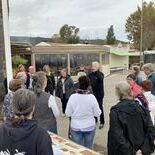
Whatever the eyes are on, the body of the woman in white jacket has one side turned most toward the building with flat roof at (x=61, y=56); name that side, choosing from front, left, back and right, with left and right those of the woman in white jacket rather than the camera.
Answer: front

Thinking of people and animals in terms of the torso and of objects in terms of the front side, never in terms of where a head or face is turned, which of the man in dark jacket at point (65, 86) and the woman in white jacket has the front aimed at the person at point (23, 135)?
the man in dark jacket

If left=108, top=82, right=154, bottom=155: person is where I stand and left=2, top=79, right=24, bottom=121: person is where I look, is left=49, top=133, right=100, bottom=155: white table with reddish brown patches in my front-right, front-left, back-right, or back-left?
front-left

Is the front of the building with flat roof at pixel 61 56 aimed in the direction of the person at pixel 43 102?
yes

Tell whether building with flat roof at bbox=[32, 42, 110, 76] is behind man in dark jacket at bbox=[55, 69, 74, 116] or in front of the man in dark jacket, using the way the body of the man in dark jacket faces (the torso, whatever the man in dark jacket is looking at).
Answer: behind

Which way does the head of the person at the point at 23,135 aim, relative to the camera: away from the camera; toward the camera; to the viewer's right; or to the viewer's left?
away from the camera

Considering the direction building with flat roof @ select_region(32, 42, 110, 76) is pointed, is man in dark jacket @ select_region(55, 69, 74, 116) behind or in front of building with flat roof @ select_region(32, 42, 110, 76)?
in front

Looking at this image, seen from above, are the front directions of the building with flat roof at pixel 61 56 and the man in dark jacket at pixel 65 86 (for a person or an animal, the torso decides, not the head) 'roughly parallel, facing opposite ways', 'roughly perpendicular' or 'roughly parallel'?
roughly parallel

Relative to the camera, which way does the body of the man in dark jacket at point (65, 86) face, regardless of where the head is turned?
toward the camera

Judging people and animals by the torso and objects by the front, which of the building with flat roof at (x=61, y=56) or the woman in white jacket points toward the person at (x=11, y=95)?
the building with flat roof

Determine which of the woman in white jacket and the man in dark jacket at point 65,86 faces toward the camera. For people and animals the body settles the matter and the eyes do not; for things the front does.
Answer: the man in dark jacket

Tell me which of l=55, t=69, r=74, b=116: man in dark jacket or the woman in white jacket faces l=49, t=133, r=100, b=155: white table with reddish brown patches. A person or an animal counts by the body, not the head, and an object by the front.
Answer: the man in dark jacket

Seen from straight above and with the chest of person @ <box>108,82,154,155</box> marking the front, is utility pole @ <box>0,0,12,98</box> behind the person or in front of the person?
in front

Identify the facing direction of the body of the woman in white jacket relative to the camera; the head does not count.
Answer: away from the camera

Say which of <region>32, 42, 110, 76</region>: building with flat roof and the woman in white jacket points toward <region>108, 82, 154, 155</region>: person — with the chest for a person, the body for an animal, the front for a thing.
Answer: the building with flat roof

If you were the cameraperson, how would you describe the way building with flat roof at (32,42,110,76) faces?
facing the viewer
